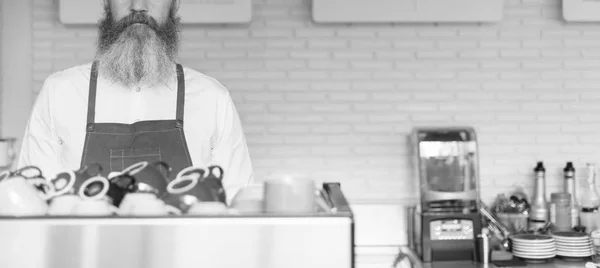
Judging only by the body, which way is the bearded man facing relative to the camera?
toward the camera

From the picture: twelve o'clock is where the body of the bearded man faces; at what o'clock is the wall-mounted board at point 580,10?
The wall-mounted board is roughly at 8 o'clock from the bearded man.

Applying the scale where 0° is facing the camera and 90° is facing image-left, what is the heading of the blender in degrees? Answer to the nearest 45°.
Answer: approximately 0°

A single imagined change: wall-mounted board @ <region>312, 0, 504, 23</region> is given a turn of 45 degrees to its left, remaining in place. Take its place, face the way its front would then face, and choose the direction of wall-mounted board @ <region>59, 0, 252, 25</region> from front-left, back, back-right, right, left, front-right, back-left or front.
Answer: back-right

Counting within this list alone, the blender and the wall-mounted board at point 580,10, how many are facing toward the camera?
2

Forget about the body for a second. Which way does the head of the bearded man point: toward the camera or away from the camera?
toward the camera

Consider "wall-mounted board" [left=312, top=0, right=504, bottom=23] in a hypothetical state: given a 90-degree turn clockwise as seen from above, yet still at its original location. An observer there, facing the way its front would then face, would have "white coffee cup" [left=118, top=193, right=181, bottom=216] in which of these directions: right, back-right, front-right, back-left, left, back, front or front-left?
left

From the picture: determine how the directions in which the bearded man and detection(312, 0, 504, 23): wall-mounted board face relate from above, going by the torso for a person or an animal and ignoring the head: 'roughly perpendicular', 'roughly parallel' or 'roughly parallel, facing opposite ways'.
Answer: roughly parallel

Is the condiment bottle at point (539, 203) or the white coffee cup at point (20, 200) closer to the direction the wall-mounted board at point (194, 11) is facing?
the white coffee cup

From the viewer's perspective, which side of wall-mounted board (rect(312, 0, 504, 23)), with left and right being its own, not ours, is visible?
front

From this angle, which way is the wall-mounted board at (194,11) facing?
toward the camera

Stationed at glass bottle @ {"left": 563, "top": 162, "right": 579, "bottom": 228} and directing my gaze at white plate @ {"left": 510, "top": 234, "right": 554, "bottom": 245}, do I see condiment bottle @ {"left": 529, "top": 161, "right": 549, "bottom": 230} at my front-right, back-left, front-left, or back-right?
front-right
